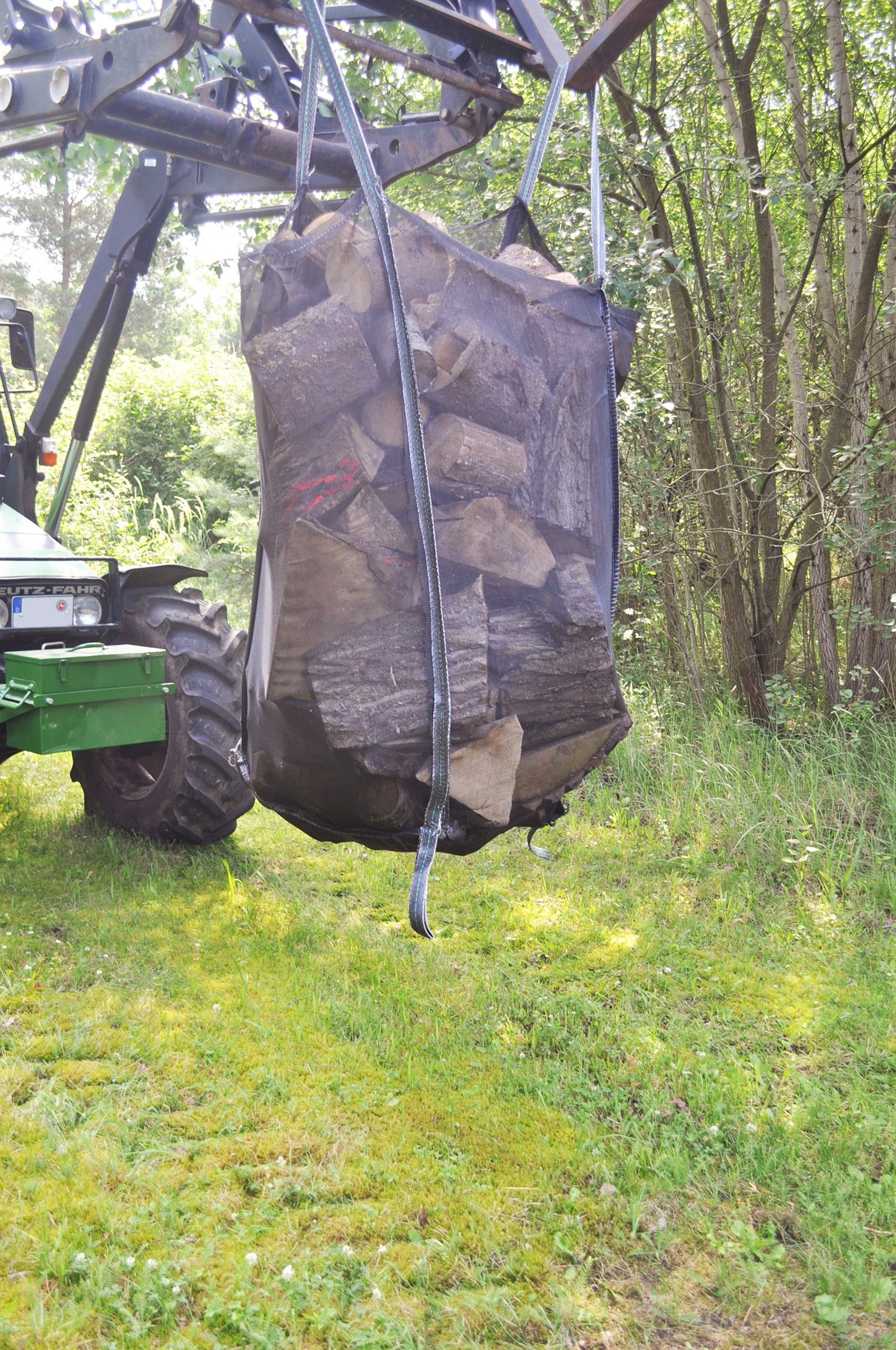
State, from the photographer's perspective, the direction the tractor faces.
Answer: facing the viewer and to the right of the viewer

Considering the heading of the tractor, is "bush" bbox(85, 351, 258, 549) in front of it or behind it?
behind
